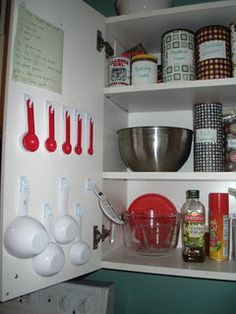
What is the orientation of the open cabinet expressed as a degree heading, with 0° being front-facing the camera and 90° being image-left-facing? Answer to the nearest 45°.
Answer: approximately 0°

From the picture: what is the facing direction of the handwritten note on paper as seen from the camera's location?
facing the viewer and to the right of the viewer
